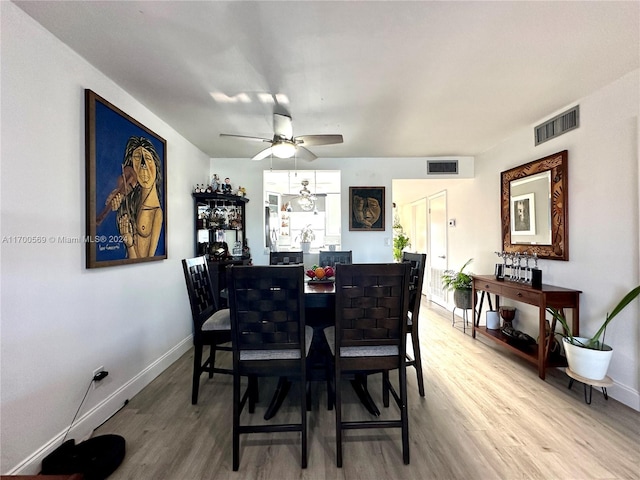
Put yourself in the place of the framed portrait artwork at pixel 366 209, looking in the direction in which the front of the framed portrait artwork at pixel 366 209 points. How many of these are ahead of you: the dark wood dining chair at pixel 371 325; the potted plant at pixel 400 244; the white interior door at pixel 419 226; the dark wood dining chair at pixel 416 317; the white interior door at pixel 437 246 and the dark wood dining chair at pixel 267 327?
3

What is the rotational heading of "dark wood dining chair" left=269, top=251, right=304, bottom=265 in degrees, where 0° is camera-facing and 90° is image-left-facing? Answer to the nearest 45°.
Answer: approximately 0°

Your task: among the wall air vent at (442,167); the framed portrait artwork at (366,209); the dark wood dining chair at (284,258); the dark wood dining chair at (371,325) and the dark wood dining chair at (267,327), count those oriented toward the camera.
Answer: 3

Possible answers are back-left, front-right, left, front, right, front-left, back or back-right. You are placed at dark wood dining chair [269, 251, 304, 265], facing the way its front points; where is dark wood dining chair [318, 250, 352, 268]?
left

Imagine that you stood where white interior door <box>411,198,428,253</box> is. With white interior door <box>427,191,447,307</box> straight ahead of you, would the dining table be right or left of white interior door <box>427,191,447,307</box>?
right

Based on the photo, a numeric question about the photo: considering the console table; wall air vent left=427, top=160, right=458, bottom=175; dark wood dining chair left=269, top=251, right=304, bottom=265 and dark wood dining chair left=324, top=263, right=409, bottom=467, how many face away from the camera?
1

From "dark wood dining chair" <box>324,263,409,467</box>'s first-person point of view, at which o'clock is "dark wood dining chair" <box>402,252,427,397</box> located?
"dark wood dining chair" <box>402,252,427,397</box> is roughly at 1 o'clock from "dark wood dining chair" <box>324,263,409,467</box>.

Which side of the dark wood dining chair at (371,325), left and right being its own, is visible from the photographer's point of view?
back

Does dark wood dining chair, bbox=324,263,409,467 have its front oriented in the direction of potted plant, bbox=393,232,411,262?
yes

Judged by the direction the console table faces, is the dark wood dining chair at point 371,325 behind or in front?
in front

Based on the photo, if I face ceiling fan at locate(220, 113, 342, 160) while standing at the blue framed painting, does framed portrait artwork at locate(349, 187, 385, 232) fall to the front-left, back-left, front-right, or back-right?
front-left

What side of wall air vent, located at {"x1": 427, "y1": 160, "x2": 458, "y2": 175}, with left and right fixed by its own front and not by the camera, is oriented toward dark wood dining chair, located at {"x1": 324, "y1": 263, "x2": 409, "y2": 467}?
front

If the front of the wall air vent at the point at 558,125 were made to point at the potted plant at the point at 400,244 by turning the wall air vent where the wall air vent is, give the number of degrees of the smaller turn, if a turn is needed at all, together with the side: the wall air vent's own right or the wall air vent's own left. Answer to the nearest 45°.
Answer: approximately 90° to the wall air vent's own right

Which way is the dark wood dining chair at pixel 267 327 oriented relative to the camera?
away from the camera

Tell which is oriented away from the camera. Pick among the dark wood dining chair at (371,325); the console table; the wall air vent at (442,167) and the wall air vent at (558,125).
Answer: the dark wood dining chair

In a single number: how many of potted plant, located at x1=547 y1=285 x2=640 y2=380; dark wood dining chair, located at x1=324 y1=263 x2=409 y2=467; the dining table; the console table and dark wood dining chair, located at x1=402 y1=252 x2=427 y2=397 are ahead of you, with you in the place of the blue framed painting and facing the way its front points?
5

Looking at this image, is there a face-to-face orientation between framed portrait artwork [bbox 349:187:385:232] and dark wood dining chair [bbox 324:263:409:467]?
yes

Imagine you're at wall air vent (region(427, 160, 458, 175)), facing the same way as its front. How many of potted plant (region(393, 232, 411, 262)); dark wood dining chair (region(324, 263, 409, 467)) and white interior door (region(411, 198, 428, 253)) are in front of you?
1

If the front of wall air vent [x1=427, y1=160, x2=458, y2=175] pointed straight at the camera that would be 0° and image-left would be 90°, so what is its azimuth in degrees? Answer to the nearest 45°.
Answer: approximately 0°

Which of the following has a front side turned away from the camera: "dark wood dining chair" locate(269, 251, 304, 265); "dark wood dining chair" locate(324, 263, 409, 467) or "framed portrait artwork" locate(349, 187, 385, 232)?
"dark wood dining chair" locate(324, 263, 409, 467)

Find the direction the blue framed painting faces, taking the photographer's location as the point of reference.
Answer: facing the viewer and to the right of the viewer

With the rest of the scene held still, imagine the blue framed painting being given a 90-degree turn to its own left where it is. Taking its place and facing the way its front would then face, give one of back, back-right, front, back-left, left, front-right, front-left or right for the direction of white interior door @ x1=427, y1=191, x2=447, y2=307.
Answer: front-right

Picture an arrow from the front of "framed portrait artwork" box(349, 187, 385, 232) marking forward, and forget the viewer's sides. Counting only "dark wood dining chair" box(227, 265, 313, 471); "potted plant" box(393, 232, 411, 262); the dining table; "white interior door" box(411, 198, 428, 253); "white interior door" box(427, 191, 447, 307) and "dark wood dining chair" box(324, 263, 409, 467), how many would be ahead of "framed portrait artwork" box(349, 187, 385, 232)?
3

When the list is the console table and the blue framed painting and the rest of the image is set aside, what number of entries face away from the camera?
0

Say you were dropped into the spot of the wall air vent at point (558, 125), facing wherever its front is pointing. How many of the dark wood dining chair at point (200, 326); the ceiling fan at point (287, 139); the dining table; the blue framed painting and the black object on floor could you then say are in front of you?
5
